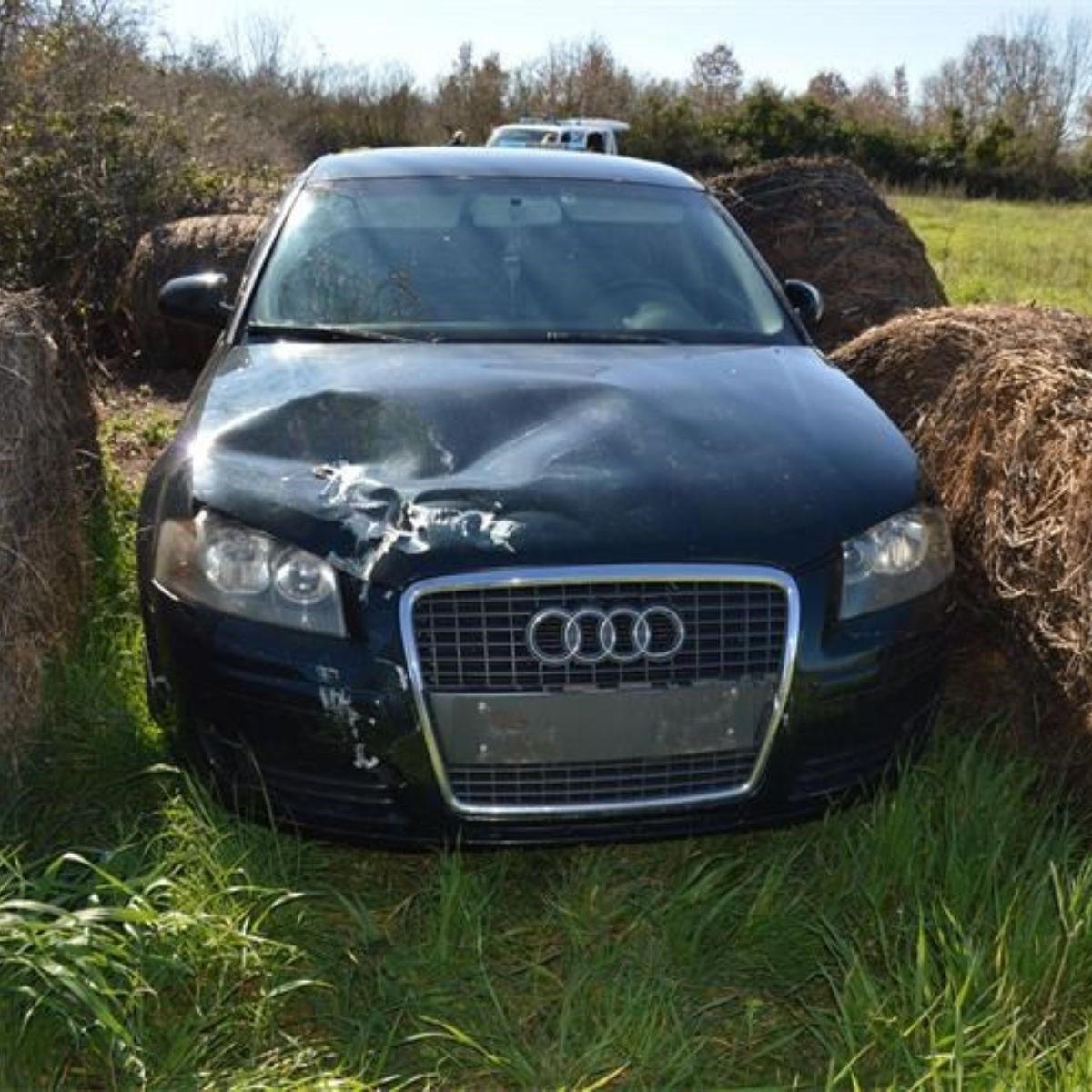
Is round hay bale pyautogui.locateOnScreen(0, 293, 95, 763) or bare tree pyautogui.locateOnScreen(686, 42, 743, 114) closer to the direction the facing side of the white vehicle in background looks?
the round hay bale

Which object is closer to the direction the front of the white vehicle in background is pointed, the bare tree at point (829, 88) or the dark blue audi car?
the dark blue audi car

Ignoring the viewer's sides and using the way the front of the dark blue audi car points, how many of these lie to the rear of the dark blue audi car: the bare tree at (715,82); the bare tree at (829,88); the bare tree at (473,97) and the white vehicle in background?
4

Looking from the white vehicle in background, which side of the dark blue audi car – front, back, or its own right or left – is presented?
back

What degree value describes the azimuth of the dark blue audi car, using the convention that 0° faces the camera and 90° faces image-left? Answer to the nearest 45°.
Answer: approximately 0°

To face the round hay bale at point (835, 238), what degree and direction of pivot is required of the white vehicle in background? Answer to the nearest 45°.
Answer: approximately 45° to its left

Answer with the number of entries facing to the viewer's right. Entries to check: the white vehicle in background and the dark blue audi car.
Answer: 0

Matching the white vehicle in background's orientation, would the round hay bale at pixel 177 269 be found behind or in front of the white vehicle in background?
in front

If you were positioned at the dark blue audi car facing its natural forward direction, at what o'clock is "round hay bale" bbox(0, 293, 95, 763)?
The round hay bale is roughly at 2 o'clock from the dark blue audi car.

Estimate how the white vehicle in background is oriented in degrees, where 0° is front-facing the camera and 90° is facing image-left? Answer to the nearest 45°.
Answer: approximately 45°

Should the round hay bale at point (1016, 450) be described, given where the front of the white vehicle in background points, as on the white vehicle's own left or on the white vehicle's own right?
on the white vehicle's own left

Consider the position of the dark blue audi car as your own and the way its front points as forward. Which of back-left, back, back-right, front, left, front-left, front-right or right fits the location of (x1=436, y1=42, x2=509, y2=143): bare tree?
back
